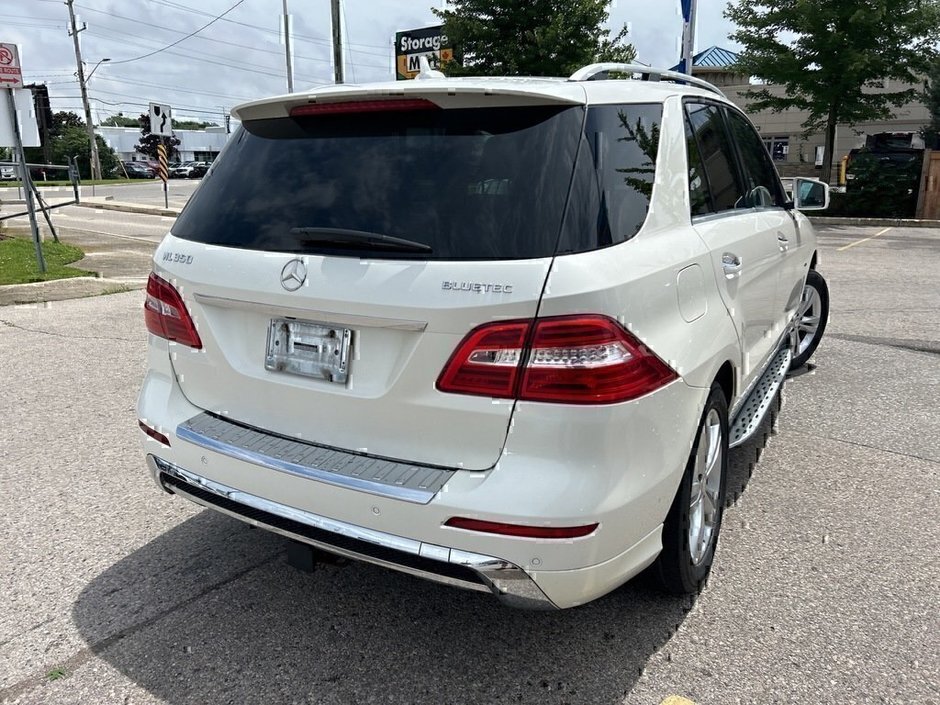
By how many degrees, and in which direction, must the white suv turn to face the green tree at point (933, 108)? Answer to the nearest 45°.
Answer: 0° — it already faces it

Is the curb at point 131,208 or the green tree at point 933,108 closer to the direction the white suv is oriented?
the green tree

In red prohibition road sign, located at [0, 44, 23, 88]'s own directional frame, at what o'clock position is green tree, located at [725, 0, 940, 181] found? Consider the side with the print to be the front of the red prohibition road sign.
The green tree is roughly at 9 o'clock from the red prohibition road sign.

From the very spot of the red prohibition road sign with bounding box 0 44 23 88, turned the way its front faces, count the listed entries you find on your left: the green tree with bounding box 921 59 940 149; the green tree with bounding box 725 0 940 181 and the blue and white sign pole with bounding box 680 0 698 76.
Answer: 3

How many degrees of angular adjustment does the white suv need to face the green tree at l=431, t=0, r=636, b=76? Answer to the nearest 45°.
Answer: approximately 45° to its left

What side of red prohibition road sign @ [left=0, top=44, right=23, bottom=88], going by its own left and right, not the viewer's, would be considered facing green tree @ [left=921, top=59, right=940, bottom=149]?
left

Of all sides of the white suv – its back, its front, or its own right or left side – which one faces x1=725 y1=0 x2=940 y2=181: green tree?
front

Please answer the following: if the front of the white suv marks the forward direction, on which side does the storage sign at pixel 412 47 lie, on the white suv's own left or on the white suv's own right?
on the white suv's own left

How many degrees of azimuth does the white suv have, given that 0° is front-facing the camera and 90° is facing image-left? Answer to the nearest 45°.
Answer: approximately 225°

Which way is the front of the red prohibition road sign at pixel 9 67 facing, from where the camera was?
facing the viewer

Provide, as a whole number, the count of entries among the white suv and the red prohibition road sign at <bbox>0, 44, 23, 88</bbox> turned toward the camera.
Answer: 1

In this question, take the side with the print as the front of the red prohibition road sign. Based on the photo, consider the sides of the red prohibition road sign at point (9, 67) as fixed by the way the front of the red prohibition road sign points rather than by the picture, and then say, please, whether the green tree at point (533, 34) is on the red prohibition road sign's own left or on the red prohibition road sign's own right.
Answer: on the red prohibition road sign's own left

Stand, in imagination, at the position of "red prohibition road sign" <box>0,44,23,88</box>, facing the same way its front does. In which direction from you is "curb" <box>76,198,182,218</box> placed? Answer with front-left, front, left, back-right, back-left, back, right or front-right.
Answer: back
